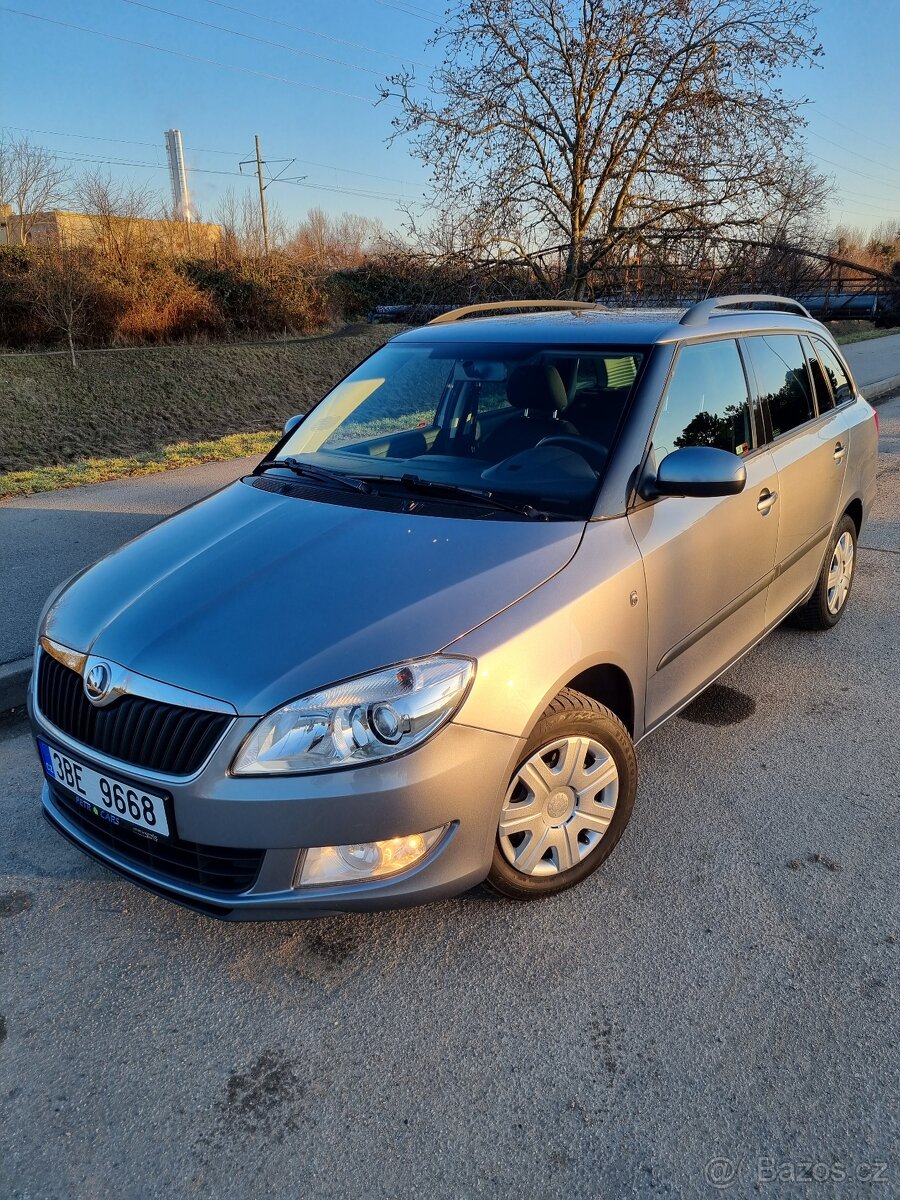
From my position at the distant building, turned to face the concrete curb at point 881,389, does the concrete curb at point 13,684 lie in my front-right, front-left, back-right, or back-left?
front-right

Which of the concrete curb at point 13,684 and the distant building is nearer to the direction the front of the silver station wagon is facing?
the concrete curb

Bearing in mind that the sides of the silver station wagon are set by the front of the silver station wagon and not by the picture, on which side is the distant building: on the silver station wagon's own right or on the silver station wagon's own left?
on the silver station wagon's own right

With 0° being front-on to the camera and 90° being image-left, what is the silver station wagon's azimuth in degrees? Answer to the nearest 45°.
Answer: approximately 45°

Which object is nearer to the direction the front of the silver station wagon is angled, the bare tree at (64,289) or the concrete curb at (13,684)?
the concrete curb

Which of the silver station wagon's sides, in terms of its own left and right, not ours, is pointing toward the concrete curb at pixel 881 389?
back

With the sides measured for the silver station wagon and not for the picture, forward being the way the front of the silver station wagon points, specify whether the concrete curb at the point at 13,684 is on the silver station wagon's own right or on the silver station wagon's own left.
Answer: on the silver station wagon's own right

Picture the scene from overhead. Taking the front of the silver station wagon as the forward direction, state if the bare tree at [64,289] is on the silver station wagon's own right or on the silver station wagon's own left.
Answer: on the silver station wagon's own right
